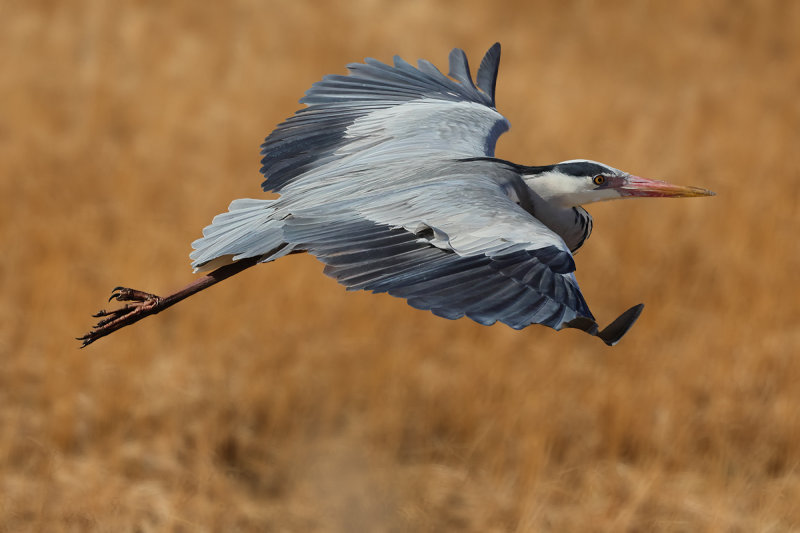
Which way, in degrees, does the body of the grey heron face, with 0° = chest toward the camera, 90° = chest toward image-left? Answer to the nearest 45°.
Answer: approximately 270°
